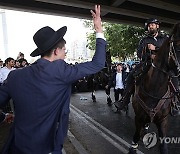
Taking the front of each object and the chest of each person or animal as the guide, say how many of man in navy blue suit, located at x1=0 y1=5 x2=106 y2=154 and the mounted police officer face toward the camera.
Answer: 1

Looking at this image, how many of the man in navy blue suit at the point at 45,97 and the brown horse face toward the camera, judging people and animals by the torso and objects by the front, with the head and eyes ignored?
1

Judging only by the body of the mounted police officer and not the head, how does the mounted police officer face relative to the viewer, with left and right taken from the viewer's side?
facing the viewer

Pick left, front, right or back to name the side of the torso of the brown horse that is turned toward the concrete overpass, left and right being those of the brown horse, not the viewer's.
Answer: back

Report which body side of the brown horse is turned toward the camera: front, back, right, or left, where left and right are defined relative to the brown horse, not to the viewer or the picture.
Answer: front

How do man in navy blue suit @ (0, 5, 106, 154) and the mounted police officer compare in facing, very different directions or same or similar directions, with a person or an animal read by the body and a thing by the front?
very different directions

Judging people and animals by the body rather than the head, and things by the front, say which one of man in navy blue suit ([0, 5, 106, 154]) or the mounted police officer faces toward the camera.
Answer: the mounted police officer

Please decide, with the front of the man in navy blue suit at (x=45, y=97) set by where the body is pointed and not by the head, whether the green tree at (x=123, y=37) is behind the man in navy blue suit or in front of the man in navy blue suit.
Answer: in front

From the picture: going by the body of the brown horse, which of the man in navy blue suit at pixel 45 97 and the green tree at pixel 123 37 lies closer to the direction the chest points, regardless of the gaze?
the man in navy blue suit

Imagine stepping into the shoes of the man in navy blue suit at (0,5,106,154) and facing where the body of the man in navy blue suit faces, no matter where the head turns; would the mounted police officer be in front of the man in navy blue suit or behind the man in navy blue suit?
in front

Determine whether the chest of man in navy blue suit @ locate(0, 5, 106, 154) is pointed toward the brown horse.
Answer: yes

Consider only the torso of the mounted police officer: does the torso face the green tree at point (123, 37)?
no

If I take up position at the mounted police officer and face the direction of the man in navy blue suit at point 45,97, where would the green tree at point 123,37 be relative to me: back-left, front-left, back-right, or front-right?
back-right

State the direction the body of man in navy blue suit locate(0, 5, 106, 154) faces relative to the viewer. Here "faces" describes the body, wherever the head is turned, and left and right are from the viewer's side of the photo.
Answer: facing away from the viewer and to the right of the viewer

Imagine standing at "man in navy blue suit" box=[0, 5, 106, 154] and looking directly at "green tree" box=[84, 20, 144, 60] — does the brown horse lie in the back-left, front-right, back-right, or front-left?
front-right

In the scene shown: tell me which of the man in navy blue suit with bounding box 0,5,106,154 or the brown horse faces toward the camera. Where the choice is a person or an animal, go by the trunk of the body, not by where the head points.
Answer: the brown horse

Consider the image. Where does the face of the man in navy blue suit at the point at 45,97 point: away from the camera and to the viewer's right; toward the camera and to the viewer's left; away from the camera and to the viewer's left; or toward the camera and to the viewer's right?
away from the camera and to the viewer's right

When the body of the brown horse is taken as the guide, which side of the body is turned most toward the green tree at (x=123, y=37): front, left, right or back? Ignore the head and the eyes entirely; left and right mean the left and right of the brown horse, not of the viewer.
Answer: back
